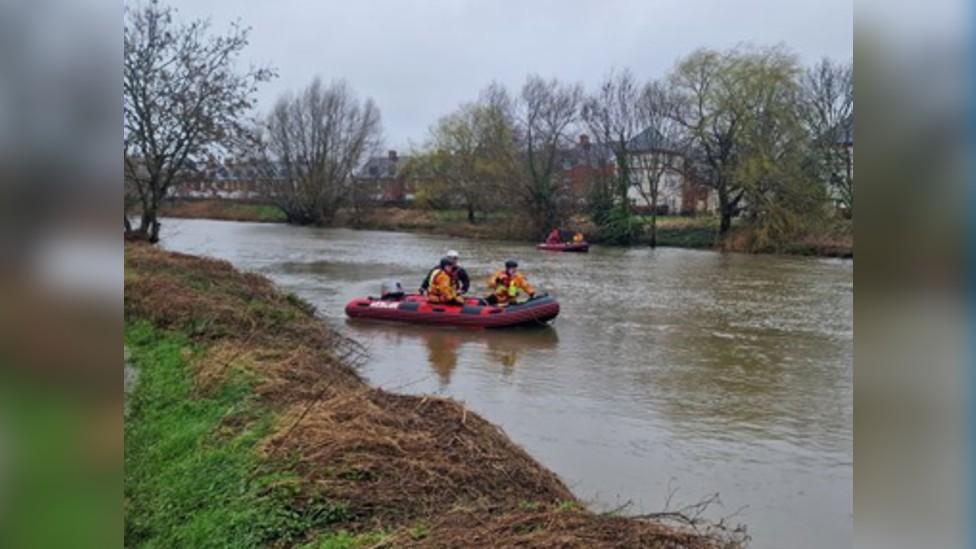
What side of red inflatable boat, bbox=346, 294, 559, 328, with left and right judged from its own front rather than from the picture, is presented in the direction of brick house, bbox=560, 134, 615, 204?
left

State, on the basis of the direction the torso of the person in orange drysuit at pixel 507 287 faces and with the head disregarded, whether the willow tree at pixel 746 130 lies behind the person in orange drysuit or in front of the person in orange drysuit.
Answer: behind

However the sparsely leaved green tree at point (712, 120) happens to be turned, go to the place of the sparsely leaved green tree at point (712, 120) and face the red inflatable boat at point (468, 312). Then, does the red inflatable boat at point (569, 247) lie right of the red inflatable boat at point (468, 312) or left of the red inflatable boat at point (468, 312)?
right

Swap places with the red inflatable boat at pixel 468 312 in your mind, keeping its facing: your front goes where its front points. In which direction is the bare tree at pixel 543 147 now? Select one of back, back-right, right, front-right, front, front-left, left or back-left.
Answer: left

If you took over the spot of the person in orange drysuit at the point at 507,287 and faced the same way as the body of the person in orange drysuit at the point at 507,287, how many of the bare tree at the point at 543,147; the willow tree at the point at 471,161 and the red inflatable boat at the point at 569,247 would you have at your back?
3

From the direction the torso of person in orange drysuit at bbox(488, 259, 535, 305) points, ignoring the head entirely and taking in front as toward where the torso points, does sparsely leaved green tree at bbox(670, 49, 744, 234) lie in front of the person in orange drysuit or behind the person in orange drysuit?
behind

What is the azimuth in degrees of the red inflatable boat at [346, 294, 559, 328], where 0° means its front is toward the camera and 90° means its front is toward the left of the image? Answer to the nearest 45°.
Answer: approximately 270°

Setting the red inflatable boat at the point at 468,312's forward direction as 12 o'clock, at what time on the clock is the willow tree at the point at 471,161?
The willow tree is roughly at 9 o'clock from the red inflatable boat.

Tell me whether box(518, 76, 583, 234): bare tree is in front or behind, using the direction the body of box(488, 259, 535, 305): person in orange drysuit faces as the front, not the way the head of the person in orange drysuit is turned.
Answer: behind

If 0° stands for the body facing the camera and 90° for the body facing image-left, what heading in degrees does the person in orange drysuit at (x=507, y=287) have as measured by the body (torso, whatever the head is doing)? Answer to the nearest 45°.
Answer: approximately 0°

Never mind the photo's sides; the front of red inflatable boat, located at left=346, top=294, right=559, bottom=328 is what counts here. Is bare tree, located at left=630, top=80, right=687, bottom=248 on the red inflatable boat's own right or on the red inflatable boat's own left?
on the red inflatable boat's own left

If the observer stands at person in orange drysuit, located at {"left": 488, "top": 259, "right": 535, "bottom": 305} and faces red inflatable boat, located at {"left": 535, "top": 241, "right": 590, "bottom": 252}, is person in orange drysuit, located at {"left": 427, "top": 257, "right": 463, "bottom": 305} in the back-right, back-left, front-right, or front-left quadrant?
back-left
